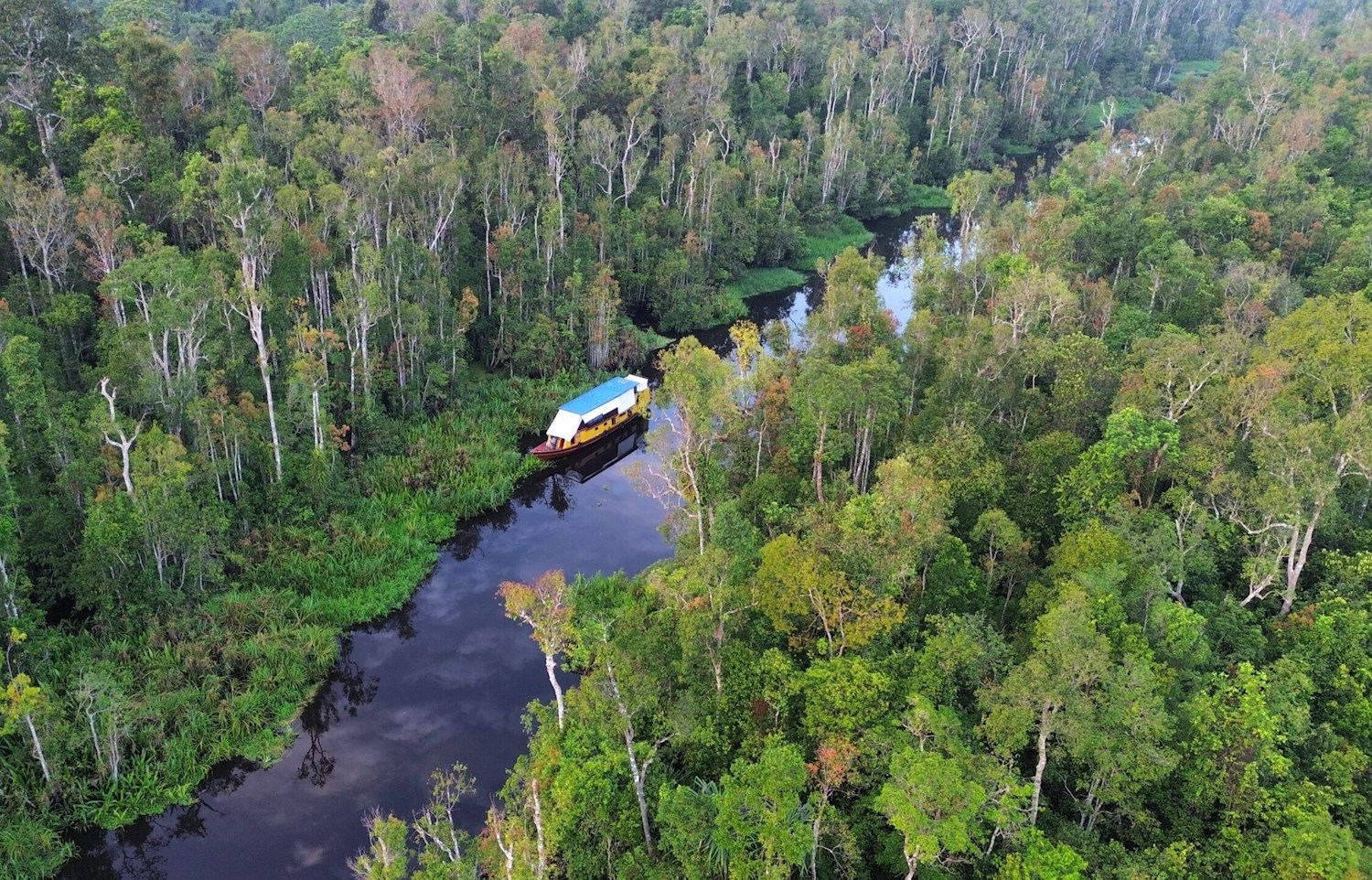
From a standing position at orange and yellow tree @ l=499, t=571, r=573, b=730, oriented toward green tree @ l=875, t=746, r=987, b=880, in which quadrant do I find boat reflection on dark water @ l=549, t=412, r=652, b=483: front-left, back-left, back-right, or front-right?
back-left

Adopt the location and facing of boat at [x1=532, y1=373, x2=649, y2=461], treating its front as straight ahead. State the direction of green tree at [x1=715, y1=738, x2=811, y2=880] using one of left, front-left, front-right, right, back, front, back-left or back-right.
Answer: front-left

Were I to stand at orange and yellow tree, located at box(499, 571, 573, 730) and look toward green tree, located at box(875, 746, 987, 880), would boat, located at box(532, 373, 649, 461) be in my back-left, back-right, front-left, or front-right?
back-left

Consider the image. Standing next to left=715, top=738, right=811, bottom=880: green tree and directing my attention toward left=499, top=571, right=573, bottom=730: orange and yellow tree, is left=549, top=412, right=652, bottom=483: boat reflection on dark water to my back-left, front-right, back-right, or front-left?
front-right

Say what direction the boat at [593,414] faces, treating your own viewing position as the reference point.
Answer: facing the viewer and to the left of the viewer

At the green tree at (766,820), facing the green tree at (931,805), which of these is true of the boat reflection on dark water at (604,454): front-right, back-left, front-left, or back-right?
back-left

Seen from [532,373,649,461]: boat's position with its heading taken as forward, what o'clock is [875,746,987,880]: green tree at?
The green tree is roughly at 10 o'clock from the boat.

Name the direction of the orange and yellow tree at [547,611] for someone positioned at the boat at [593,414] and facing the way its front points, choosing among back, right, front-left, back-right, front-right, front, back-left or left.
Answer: front-left

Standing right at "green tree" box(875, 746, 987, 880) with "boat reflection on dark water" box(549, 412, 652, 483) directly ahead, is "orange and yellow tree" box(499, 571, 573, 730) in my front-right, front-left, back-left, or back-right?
front-left

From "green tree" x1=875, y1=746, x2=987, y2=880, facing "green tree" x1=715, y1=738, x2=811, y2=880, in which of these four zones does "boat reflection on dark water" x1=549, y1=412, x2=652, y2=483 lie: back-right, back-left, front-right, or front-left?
front-right
